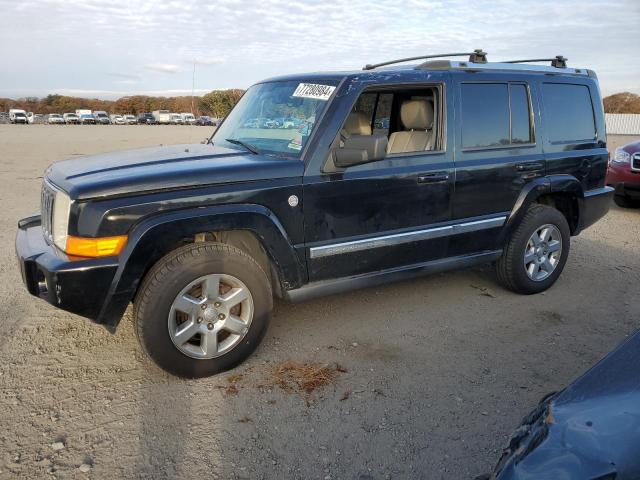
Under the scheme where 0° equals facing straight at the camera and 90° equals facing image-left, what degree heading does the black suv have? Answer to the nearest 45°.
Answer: approximately 45°

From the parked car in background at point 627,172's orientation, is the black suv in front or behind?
in front

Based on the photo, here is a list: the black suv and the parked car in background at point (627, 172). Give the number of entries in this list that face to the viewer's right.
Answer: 0

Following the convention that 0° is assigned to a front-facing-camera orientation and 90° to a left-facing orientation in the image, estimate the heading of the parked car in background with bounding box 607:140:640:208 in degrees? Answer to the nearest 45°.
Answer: approximately 45°

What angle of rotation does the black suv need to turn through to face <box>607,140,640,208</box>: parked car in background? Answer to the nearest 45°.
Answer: approximately 180°
